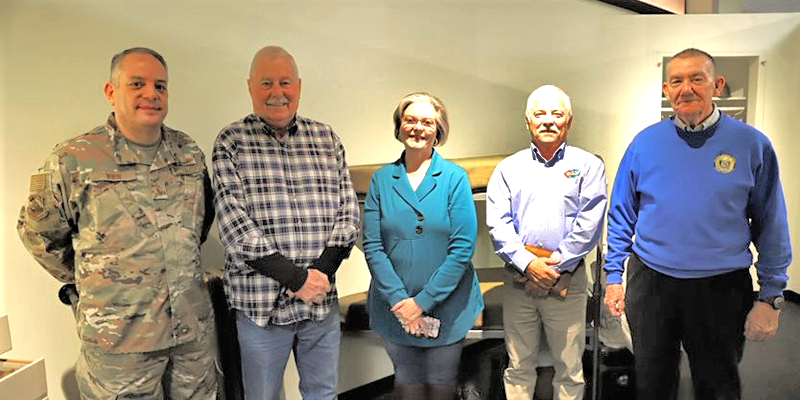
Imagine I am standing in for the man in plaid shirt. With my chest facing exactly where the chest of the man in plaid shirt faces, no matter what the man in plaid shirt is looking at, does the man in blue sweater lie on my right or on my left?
on my left

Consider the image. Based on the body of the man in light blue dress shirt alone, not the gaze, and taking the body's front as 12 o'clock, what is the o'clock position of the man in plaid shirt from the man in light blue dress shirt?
The man in plaid shirt is roughly at 2 o'clock from the man in light blue dress shirt.

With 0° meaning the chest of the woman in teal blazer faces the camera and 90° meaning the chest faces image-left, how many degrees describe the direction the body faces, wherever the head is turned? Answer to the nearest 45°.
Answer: approximately 0°

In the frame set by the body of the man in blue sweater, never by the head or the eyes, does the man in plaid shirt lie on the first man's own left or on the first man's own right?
on the first man's own right

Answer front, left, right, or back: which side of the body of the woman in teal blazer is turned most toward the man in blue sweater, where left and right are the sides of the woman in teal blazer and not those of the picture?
left

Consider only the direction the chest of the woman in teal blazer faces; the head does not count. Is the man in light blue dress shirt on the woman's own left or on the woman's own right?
on the woman's own left
